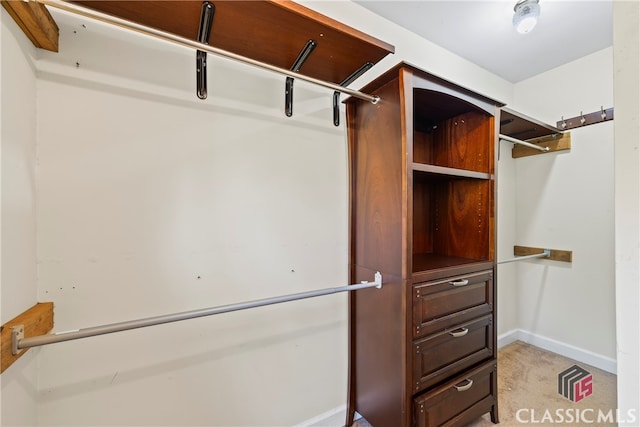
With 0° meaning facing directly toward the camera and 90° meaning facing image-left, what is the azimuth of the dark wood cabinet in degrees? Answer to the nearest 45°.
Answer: approximately 315°

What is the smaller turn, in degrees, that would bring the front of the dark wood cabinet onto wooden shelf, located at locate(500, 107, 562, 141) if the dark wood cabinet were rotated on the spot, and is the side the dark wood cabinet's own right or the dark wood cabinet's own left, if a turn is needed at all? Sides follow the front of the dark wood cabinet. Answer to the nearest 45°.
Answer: approximately 90° to the dark wood cabinet's own left
